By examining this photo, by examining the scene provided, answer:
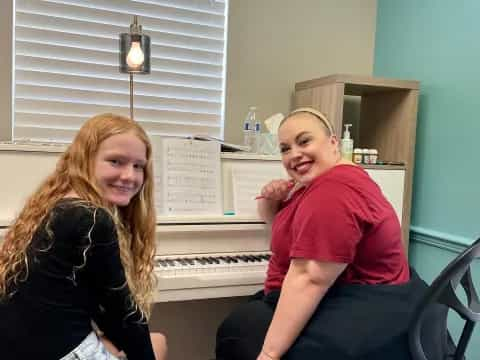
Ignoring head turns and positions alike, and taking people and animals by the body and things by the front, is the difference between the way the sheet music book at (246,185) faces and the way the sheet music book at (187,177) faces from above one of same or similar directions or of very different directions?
same or similar directions

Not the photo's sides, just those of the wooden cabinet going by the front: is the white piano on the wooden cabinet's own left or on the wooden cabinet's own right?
on the wooden cabinet's own right

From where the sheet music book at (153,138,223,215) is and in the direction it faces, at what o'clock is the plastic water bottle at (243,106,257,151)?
The plastic water bottle is roughly at 7 o'clock from the sheet music book.

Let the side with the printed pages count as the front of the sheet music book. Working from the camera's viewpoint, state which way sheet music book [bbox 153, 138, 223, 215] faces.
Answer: facing the viewer

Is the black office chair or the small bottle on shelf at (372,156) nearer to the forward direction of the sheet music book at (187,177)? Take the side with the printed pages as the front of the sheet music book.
the black office chair

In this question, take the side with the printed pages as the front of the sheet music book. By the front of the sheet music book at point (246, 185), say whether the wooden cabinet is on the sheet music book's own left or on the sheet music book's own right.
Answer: on the sheet music book's own left

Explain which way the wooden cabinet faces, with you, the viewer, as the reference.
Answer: facing the viewer and to the right of the viewer

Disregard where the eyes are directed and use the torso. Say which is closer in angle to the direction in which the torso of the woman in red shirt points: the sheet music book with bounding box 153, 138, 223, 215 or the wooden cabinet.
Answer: the sheet music book
